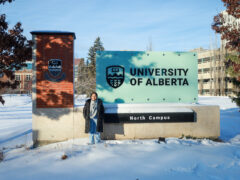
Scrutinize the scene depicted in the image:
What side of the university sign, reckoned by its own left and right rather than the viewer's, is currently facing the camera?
front

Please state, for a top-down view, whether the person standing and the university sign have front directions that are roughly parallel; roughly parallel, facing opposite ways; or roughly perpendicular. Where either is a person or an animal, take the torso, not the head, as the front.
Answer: roughly parallel

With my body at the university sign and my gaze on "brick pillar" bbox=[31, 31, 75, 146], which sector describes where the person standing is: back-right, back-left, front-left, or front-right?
front-left

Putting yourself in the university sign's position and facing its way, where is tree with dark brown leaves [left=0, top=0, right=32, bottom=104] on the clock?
The tree with dark brown leaves is roughly at 2 o'clock from the university sign.

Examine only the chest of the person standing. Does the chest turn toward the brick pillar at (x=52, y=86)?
no

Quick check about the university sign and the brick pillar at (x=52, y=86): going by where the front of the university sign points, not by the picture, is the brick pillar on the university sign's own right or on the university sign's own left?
on the university sign's own right

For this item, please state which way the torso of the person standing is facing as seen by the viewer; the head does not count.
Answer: toward the camera

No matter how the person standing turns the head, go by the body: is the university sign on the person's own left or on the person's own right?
on the person's own left

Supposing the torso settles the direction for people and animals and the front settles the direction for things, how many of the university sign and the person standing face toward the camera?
2
